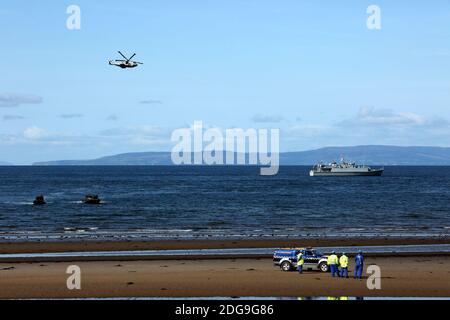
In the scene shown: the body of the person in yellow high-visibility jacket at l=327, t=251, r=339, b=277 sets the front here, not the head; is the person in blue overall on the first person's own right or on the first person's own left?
on the first person's own right

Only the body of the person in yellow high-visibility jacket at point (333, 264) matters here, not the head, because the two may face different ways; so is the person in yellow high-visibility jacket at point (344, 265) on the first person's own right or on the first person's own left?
on the first person's own right

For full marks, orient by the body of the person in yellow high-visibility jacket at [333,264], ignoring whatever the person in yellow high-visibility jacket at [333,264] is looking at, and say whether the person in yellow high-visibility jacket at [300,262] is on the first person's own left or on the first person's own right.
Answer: on the first person's own left

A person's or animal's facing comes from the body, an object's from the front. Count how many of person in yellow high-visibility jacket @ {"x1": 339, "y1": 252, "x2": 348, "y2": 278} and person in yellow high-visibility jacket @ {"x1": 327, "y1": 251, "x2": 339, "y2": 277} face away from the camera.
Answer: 2

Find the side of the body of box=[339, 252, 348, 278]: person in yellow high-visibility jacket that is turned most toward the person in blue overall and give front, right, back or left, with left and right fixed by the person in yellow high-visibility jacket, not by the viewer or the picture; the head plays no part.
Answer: right

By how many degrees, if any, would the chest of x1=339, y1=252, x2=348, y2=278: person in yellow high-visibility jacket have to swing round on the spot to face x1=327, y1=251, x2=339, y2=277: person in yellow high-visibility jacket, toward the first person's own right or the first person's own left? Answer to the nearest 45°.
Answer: approximately 45° to the first person's own left

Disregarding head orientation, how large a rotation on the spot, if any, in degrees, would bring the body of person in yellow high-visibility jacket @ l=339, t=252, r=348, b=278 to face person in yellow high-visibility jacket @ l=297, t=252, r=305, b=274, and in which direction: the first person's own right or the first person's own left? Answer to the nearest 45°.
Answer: approximately 45° to the first person's own left

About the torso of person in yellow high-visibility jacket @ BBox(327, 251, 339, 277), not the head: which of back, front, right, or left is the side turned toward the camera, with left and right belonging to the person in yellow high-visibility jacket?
back

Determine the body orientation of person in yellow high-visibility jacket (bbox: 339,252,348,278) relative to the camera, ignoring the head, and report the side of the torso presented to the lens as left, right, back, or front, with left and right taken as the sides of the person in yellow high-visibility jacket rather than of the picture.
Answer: back
